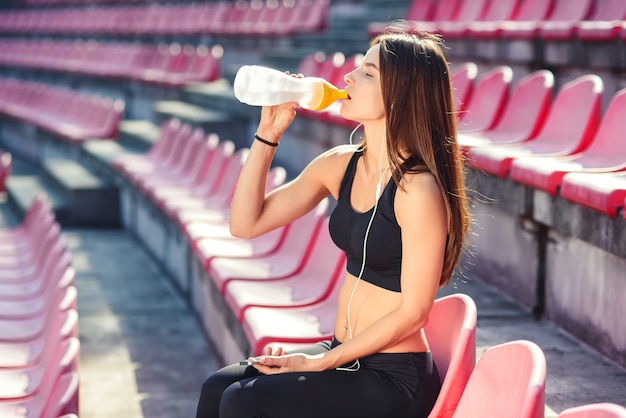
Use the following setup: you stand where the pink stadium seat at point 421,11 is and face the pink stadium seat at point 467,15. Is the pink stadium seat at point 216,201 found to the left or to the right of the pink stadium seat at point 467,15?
right

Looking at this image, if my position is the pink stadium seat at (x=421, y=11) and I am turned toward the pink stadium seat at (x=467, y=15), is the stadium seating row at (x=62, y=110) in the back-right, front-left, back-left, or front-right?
back-right

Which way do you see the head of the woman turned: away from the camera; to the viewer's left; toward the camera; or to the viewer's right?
to the viewer's left

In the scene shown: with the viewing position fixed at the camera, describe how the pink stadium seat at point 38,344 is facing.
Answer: facing to the left of the viewer

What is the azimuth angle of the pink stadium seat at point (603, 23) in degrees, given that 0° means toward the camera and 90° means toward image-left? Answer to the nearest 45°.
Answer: approximately 45°

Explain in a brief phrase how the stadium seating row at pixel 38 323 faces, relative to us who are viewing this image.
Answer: facing to the left of the viewer

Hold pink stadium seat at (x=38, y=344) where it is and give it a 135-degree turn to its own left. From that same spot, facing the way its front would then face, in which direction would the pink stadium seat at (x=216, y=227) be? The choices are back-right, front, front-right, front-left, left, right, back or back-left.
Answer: left

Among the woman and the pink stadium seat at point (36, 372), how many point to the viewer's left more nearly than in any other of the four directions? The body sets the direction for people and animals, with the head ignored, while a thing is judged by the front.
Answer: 2
